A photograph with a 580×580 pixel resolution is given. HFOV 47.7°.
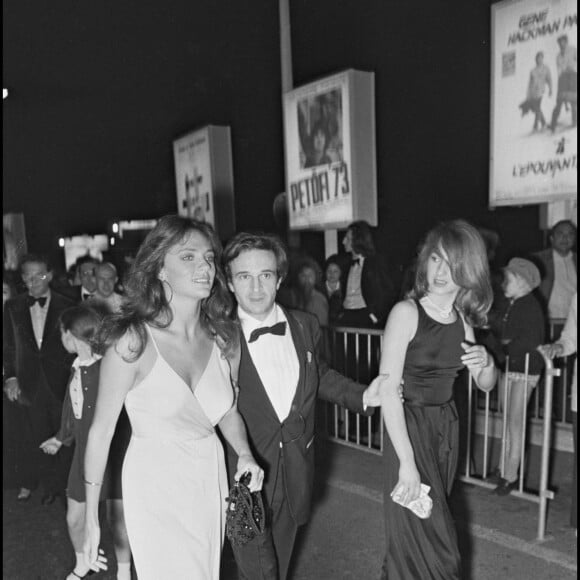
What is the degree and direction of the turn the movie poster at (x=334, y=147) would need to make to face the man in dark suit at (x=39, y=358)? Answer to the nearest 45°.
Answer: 0° — it already faces them

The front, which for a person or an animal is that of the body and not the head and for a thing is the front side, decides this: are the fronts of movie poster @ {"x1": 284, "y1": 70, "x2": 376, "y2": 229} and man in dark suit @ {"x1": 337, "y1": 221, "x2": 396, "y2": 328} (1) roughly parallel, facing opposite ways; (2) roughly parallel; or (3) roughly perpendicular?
roughly parallel

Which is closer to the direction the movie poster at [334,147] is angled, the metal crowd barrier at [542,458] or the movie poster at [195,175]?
the metal crowd barrier

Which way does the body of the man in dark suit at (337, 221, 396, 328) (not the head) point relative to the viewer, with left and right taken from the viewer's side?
facing the viewer and to the left of the viewer

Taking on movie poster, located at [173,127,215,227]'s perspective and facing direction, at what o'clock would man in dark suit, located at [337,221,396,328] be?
The man in dark suit is roughly at 10 o'clock from the movie poster.

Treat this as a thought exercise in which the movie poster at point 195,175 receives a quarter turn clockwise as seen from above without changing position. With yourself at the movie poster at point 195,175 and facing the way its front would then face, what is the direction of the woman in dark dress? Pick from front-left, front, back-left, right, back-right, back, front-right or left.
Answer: back-left

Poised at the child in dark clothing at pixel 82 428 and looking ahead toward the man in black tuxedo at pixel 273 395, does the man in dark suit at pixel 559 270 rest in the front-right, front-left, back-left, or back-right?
front-left

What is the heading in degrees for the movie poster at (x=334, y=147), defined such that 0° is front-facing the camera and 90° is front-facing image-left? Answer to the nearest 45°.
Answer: approximately 45°

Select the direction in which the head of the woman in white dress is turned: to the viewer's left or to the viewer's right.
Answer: to the viewer's right

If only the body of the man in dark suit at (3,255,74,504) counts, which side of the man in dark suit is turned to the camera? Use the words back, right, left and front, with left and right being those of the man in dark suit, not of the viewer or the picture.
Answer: front

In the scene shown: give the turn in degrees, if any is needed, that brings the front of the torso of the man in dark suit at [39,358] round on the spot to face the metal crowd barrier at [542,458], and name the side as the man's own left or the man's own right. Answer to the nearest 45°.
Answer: approximately 45° to the man's own left

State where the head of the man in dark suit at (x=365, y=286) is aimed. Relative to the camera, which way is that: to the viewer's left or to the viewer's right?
to the viewer's left

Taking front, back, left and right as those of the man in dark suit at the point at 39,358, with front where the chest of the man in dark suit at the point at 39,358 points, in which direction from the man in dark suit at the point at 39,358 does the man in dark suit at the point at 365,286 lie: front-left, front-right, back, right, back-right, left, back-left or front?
left

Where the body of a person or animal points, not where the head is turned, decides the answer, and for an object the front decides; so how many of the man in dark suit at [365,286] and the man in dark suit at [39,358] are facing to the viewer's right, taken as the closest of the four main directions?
0

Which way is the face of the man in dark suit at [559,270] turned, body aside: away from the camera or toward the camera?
toward the camera
